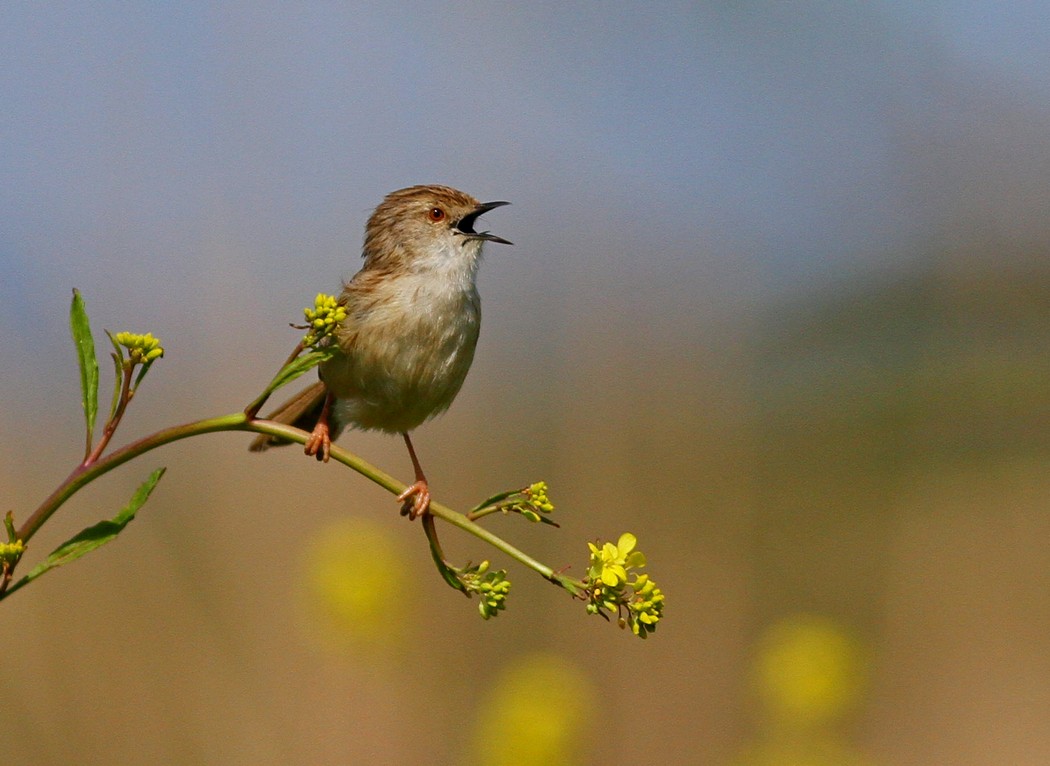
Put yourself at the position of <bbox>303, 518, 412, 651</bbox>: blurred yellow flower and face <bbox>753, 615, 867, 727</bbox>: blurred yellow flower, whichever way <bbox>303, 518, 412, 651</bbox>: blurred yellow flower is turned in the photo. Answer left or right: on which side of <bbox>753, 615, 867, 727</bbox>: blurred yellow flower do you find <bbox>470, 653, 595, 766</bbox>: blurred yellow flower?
right
